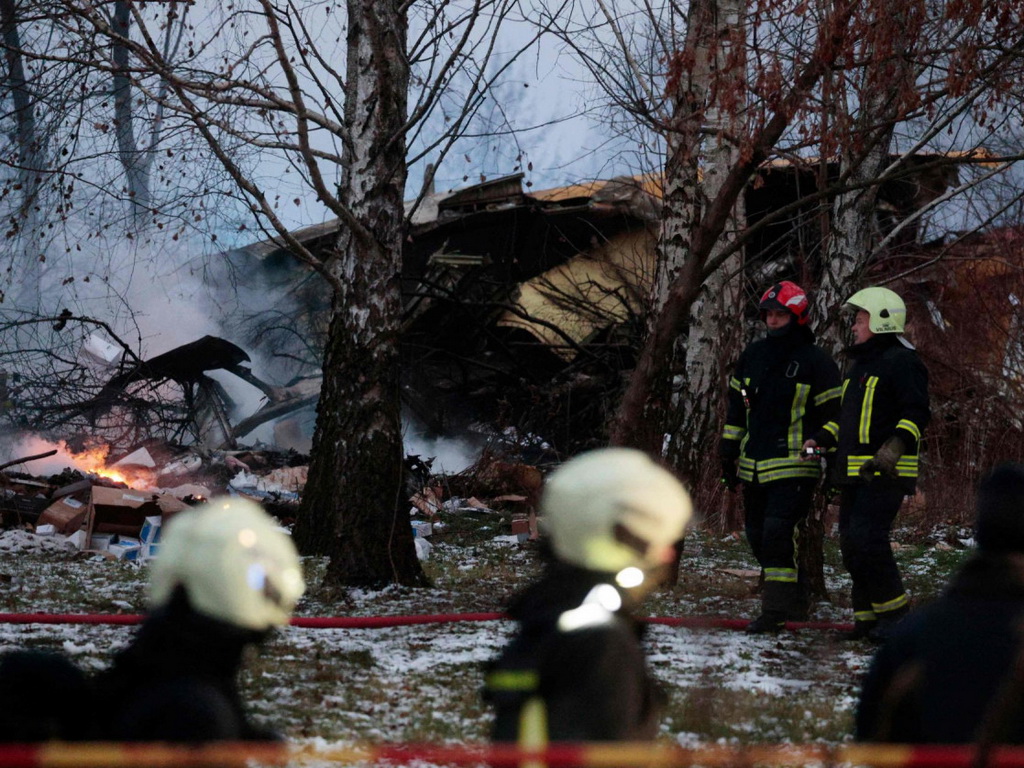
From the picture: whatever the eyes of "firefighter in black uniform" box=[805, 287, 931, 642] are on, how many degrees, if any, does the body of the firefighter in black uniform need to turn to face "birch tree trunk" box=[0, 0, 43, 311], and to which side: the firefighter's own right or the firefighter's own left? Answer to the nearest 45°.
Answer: approximately 45° to the firefighter's own right

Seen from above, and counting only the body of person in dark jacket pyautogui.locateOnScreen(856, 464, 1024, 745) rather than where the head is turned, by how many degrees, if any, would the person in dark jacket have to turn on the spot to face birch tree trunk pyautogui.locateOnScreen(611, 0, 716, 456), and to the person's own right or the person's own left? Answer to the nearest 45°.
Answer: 0° — they already face it

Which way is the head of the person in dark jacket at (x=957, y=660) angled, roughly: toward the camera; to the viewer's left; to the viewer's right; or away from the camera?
away from the camera

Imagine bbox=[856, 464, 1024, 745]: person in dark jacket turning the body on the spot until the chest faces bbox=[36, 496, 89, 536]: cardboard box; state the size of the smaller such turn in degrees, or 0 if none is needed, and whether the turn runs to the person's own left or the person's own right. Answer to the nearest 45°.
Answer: approximately 45° to the person's own left

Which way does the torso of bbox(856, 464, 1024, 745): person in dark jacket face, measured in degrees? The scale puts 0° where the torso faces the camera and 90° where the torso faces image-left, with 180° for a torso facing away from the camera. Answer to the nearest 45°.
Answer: approximately 180°

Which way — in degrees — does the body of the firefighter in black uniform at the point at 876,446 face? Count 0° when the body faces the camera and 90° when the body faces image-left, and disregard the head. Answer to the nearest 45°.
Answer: approximately 45°

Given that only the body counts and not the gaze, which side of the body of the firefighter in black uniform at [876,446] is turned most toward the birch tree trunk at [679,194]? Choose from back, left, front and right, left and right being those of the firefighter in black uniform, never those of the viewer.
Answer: right

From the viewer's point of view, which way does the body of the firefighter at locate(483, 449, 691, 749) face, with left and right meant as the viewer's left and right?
facing to the right of the viewer

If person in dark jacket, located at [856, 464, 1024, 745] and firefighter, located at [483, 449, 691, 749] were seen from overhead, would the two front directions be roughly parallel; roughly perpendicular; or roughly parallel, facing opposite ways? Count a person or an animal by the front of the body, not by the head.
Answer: roughly perpendicular

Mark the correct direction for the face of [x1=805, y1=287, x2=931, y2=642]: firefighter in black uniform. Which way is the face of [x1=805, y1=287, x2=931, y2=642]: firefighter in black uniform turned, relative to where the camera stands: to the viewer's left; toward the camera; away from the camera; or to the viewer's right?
to the viewer's left
